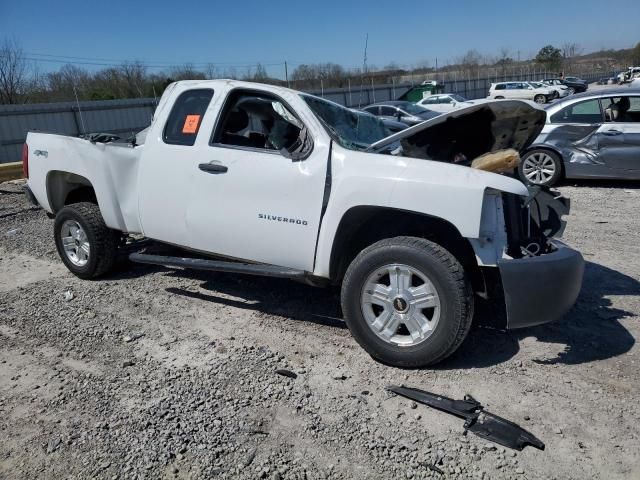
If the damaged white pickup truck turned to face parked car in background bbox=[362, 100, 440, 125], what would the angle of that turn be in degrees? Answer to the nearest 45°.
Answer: approximately 135° to its left

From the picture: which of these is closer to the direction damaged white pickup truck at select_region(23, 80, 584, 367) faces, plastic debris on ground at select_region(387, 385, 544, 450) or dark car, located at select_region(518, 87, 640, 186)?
the plastic debris on ground

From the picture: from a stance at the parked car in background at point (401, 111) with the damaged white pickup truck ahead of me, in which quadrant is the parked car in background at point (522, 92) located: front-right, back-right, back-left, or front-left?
back-left

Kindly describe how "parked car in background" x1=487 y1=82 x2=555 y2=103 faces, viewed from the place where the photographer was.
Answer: facing to the right of the viewer

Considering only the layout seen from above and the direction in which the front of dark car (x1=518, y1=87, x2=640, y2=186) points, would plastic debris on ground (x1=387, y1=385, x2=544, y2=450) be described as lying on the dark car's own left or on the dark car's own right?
on the dark car's own right

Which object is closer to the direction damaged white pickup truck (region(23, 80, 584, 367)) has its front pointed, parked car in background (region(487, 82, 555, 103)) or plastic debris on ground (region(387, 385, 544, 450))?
the plastic debris on ground
